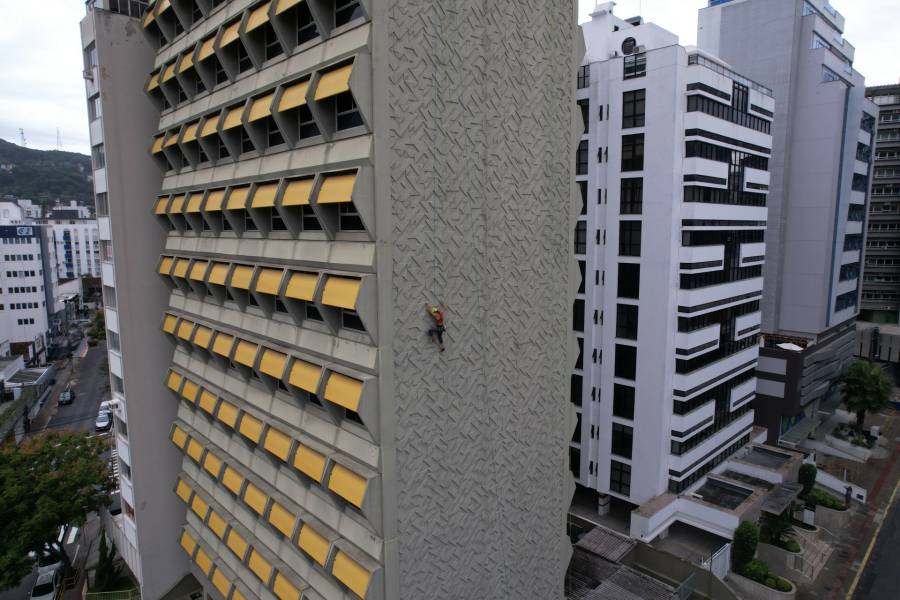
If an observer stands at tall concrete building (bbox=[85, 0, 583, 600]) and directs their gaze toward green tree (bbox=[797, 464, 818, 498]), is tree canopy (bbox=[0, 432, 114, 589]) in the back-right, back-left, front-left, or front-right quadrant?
back-left

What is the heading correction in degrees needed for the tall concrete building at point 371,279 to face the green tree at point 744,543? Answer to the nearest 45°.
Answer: approximately 135° to its left

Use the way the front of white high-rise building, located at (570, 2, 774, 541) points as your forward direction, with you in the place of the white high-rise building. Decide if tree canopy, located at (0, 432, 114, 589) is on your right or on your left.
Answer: on your right

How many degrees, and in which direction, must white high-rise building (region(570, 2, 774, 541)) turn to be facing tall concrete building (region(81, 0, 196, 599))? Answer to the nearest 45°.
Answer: approximately 90° to its right

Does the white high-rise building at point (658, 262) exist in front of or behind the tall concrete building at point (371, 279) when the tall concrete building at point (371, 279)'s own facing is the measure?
behind
